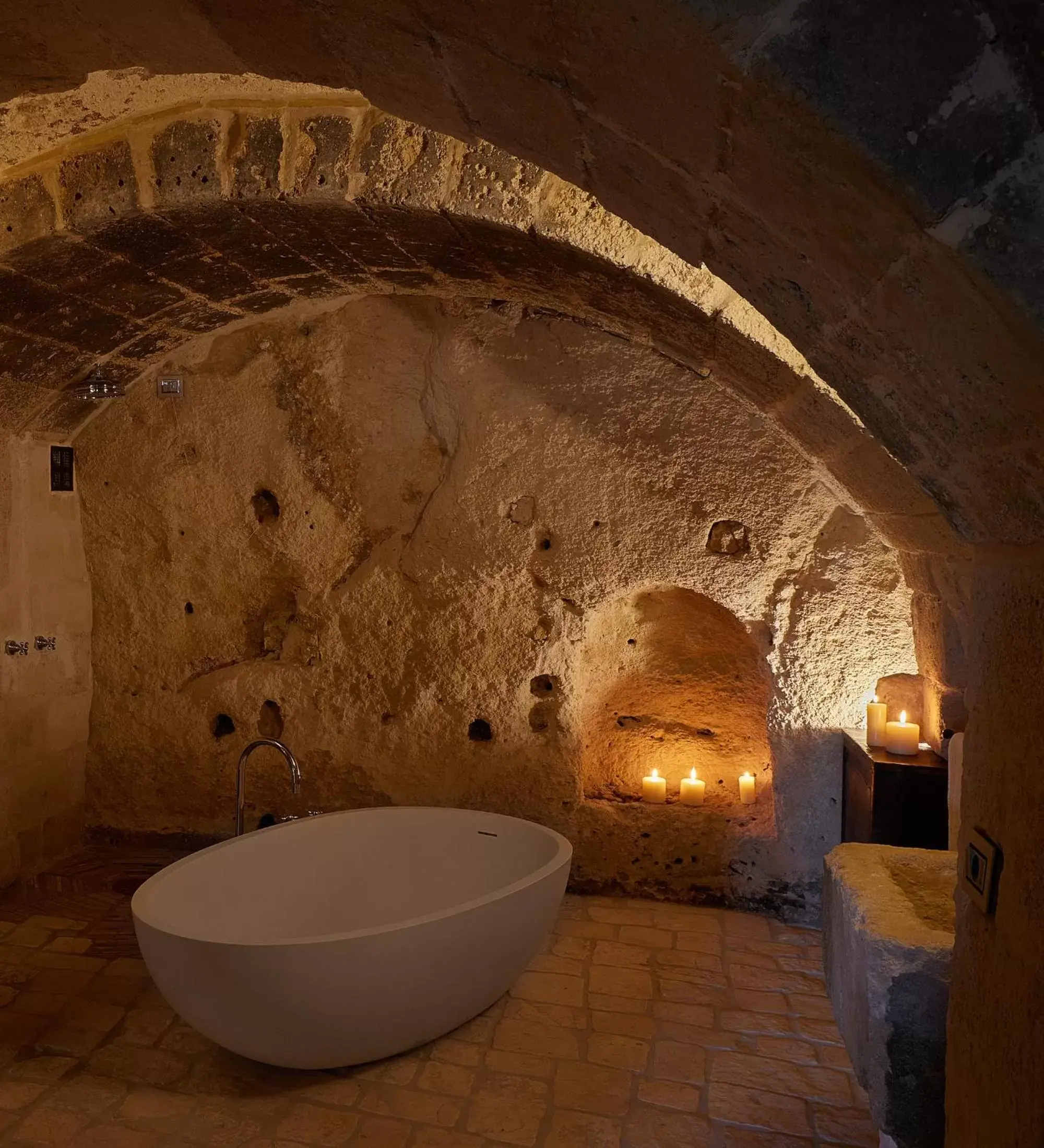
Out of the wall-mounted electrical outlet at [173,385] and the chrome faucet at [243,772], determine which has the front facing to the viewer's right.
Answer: the chrome faucet

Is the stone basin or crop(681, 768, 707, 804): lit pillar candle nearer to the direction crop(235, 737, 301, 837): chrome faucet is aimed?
the lit pillar candle

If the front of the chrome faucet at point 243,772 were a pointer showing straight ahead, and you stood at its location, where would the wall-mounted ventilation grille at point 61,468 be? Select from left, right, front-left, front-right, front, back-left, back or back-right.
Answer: back-left

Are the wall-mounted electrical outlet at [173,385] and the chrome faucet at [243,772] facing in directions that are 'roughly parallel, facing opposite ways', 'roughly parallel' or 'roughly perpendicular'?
roughly perpendicular

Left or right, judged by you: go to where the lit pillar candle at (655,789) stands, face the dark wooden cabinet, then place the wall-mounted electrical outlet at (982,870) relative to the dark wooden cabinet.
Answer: right

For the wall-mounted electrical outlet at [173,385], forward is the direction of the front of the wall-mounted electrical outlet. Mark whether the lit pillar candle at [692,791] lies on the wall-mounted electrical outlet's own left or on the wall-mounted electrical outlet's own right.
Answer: on the wall-mounted electrical outlet's own left

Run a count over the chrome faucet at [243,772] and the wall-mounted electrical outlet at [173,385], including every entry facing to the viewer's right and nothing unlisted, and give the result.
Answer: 1

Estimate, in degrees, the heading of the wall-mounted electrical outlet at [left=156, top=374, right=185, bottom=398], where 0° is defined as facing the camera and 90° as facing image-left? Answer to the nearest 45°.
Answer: approximately 0°

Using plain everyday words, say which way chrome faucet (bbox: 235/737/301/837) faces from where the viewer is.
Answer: facing to the right of the viewer

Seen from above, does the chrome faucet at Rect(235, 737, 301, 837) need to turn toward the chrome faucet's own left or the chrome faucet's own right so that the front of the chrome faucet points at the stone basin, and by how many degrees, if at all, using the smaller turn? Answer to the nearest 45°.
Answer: approximately 45° to the chrome faucet's own right

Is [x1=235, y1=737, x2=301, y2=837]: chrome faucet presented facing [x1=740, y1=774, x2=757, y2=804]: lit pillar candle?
yes
